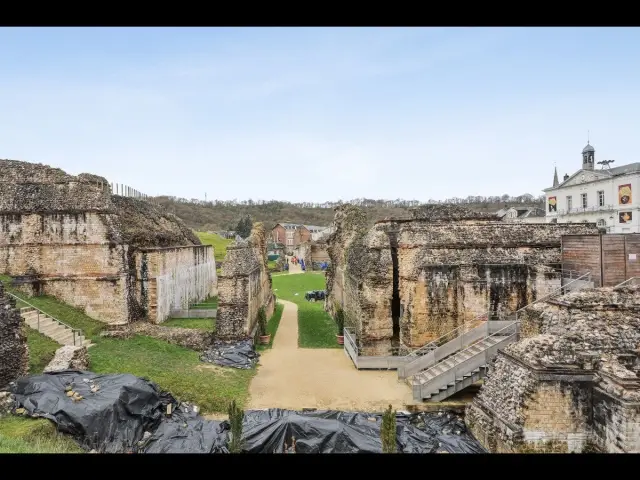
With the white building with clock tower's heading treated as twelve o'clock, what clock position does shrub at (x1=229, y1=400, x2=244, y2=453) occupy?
The shrub is roughly at 11 o'clock from the white building with clock tower.

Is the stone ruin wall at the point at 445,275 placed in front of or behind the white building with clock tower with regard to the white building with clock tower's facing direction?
in front

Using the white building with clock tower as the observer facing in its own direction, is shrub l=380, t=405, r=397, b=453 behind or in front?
in front

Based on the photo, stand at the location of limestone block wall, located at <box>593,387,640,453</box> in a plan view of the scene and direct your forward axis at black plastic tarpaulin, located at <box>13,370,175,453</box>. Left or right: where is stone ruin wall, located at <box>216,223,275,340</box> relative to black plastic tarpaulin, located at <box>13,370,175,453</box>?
right

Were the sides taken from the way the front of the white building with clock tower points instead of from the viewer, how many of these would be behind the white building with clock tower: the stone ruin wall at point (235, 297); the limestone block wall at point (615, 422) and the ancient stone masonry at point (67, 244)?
0

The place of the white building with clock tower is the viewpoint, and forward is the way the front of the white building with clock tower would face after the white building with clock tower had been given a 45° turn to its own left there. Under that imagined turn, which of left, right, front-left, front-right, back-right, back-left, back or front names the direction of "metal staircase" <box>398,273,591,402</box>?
front

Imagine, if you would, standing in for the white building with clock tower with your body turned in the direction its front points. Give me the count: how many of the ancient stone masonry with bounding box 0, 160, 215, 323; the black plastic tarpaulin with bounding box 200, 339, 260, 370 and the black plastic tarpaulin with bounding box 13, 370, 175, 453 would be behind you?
0

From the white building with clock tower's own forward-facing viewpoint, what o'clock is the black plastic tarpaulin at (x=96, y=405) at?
The black plastic tarpaulin is roughly at 11 o'clock from the white building with clock tower.

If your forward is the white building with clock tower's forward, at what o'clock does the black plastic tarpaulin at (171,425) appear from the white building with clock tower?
The black plastic tarpaulin is roughly at 11 o'clock from the white building with clock tower.

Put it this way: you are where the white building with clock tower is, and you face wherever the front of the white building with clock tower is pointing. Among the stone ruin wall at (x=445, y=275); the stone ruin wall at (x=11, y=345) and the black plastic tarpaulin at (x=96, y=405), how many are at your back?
0

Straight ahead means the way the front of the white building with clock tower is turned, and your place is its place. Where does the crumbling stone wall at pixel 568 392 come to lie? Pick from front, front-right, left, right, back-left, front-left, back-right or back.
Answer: front-left

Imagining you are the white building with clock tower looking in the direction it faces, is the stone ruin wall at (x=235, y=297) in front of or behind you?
in front

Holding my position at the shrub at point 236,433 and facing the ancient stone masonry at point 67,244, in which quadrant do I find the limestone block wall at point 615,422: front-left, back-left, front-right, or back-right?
back-right

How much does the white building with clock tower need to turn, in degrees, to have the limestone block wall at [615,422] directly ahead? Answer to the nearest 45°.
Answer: approximately 45° to its left

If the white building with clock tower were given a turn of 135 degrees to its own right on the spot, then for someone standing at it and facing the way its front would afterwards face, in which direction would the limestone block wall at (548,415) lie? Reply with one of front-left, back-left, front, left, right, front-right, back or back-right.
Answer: back

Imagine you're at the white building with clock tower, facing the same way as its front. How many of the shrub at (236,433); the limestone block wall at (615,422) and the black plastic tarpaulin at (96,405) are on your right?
0

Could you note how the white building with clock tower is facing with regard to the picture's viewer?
facing the viewer and to the left of the viewer
